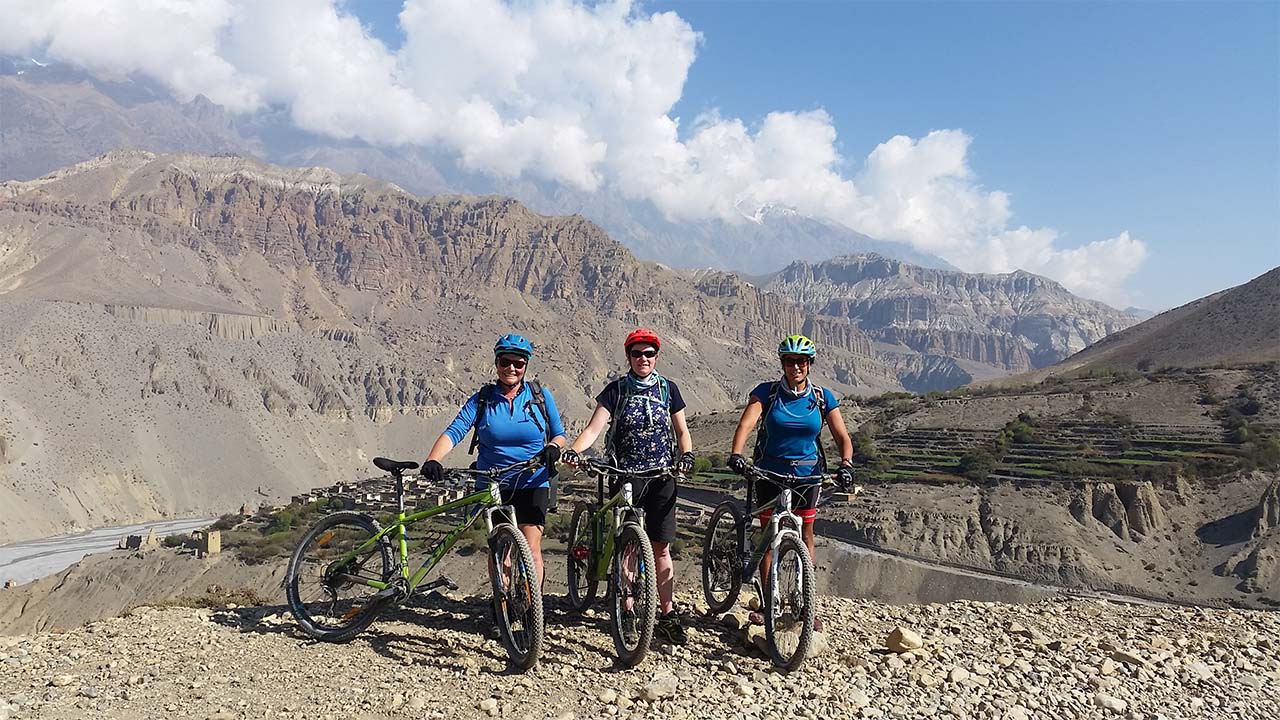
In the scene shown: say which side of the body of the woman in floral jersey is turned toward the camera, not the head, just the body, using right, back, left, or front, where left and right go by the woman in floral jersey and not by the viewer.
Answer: front

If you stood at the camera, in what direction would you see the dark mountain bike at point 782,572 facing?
facing the viewer and to the right of the viewer

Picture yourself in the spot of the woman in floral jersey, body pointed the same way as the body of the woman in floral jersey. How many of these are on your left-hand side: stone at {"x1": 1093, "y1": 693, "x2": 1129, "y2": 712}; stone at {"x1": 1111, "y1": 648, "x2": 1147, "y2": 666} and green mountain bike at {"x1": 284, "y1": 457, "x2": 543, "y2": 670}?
2

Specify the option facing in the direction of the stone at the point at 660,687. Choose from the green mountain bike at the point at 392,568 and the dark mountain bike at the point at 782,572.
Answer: the green mountain bike

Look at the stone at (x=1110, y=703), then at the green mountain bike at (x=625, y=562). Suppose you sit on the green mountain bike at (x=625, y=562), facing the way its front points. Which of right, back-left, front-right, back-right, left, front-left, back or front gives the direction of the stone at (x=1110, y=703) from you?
front-left

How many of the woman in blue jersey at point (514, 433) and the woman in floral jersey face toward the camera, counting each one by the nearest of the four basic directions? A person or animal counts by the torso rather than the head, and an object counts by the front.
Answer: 2

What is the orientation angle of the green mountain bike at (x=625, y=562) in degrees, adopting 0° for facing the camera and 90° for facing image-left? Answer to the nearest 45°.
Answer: approximately 315°

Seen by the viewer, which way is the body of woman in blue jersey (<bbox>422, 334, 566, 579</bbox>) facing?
toward the camera

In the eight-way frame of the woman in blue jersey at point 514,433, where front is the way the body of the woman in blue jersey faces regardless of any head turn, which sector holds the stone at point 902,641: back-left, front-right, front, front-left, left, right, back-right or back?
left

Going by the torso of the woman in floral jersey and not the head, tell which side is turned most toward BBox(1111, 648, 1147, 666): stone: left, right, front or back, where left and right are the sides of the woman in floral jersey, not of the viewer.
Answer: left

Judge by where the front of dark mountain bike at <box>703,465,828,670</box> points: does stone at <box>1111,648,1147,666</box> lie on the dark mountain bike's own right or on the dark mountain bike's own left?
on the dark mountain bike's own left

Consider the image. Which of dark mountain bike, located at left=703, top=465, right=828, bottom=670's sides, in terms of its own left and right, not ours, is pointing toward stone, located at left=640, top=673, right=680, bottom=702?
right

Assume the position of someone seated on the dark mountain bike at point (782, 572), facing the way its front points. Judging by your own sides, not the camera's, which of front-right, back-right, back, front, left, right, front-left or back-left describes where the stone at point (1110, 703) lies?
front-left
